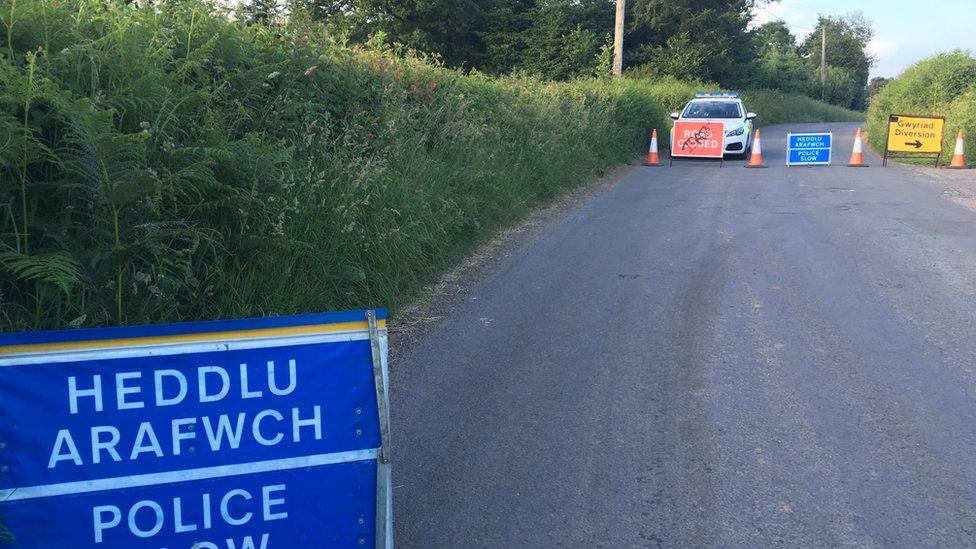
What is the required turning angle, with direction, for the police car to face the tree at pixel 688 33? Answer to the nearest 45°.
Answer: approximately 180°

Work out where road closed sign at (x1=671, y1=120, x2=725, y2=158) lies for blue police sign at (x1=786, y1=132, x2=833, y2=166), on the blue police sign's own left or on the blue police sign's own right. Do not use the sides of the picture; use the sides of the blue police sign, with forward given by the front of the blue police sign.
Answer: on the blue police sign's own right

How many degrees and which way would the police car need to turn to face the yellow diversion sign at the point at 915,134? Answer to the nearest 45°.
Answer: approximately 90° to its left

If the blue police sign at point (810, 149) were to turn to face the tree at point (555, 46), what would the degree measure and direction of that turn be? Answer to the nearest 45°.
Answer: approximately 135° to its right

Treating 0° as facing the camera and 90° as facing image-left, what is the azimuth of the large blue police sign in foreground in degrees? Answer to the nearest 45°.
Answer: approximately 0°

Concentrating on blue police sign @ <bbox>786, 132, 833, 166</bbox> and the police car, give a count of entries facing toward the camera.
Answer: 2

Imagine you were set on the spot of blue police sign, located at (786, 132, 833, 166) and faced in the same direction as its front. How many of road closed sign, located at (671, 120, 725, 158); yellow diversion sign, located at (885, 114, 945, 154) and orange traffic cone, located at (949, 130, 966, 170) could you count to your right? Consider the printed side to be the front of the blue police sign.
1

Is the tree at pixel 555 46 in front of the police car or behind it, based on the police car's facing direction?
behind

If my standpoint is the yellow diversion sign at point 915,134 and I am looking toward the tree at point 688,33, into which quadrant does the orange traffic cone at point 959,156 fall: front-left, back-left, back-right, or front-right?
back-right

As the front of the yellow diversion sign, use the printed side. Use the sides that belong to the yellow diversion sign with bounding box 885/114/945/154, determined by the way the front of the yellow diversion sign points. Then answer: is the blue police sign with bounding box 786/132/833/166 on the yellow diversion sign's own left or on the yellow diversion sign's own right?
on the yellow diversion sign's own right

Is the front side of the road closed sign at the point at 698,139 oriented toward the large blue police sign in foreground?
yes
